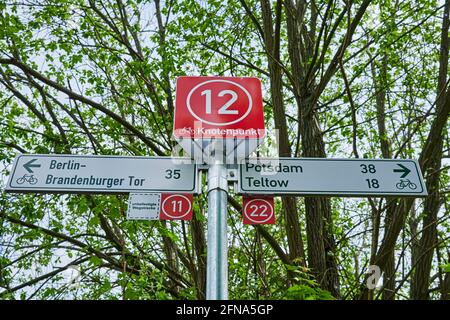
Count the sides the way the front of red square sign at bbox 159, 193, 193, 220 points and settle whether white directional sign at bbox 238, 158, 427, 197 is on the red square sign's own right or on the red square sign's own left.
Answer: on the red square sign's own left

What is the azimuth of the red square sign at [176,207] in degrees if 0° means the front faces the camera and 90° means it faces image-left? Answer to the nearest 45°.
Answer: approximately 0°

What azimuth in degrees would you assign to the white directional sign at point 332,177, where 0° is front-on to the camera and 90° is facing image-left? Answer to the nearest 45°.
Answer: approximately 0°
